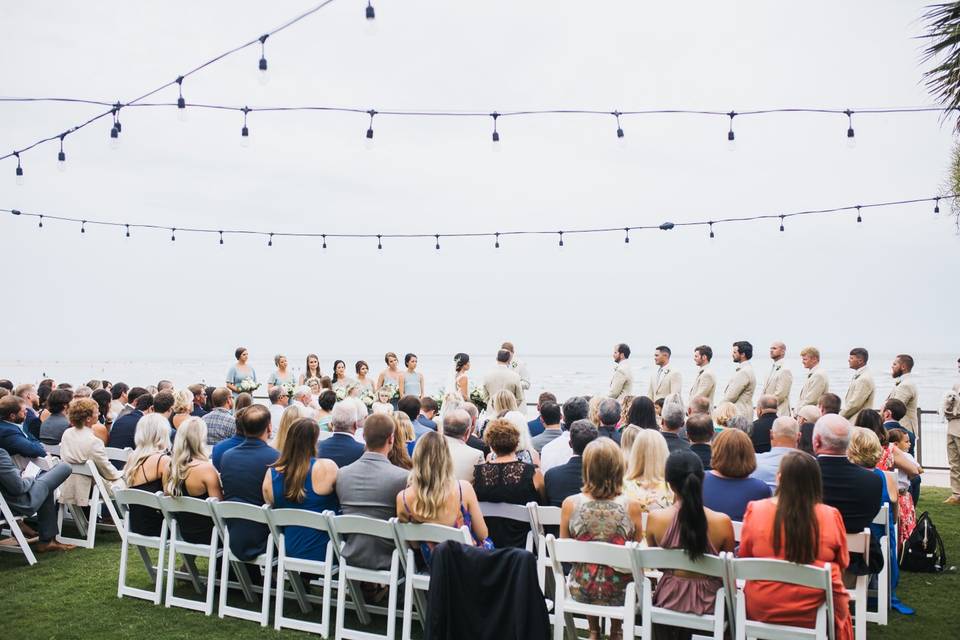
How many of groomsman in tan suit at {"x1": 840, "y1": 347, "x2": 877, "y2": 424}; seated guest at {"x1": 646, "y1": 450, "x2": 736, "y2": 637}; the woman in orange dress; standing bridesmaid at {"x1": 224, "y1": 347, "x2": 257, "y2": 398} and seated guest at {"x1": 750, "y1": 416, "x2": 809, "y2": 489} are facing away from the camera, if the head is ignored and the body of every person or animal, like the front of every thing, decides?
3

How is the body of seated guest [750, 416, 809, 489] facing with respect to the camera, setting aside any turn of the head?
away from the camera

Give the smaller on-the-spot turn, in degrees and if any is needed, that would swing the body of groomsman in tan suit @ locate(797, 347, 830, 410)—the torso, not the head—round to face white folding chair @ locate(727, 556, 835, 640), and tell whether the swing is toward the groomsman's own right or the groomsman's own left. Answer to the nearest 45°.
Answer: approximately 45° to the groomsman's own left

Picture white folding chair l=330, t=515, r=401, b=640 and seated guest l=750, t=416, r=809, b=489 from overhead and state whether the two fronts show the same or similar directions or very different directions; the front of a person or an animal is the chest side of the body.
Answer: same or similar directions

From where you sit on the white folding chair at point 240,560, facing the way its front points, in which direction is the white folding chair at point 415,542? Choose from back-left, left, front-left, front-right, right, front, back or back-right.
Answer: right

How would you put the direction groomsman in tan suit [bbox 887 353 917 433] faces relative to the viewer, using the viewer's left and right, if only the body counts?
facing to the left of the viewer

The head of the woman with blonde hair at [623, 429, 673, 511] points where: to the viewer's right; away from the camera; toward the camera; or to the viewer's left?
away from the camera

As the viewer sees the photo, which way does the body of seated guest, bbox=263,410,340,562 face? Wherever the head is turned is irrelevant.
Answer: away from the camera

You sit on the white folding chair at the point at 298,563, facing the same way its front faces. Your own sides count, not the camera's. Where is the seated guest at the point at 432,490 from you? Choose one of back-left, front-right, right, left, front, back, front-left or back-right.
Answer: right

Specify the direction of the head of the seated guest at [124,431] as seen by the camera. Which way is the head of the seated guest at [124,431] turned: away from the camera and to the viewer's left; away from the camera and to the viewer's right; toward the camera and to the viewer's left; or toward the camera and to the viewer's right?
away from the camera and to the viewer's right

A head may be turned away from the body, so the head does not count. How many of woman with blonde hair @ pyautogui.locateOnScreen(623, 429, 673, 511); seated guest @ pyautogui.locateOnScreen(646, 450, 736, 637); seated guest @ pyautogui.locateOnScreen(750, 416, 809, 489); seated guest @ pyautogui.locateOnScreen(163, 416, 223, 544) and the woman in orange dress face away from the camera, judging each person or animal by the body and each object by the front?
5

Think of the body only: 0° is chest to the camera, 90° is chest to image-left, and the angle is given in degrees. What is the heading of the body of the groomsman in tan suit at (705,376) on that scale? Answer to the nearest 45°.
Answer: approximately 90°

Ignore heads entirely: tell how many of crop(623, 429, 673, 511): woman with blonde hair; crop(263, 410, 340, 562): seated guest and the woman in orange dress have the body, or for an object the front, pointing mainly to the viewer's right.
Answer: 0

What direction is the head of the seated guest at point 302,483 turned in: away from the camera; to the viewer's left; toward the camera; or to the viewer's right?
away from the camera

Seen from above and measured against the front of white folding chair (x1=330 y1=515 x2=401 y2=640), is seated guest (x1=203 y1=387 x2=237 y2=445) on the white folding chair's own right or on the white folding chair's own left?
on the white folding chair's own left

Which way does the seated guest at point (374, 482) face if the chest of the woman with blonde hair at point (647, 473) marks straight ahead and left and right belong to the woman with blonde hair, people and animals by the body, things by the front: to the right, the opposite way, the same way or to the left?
the same way

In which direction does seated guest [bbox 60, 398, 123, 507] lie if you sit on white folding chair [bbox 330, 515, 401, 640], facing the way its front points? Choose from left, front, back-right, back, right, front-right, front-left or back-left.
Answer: left

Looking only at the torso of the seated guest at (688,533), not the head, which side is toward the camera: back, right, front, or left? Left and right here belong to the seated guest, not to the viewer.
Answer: back
